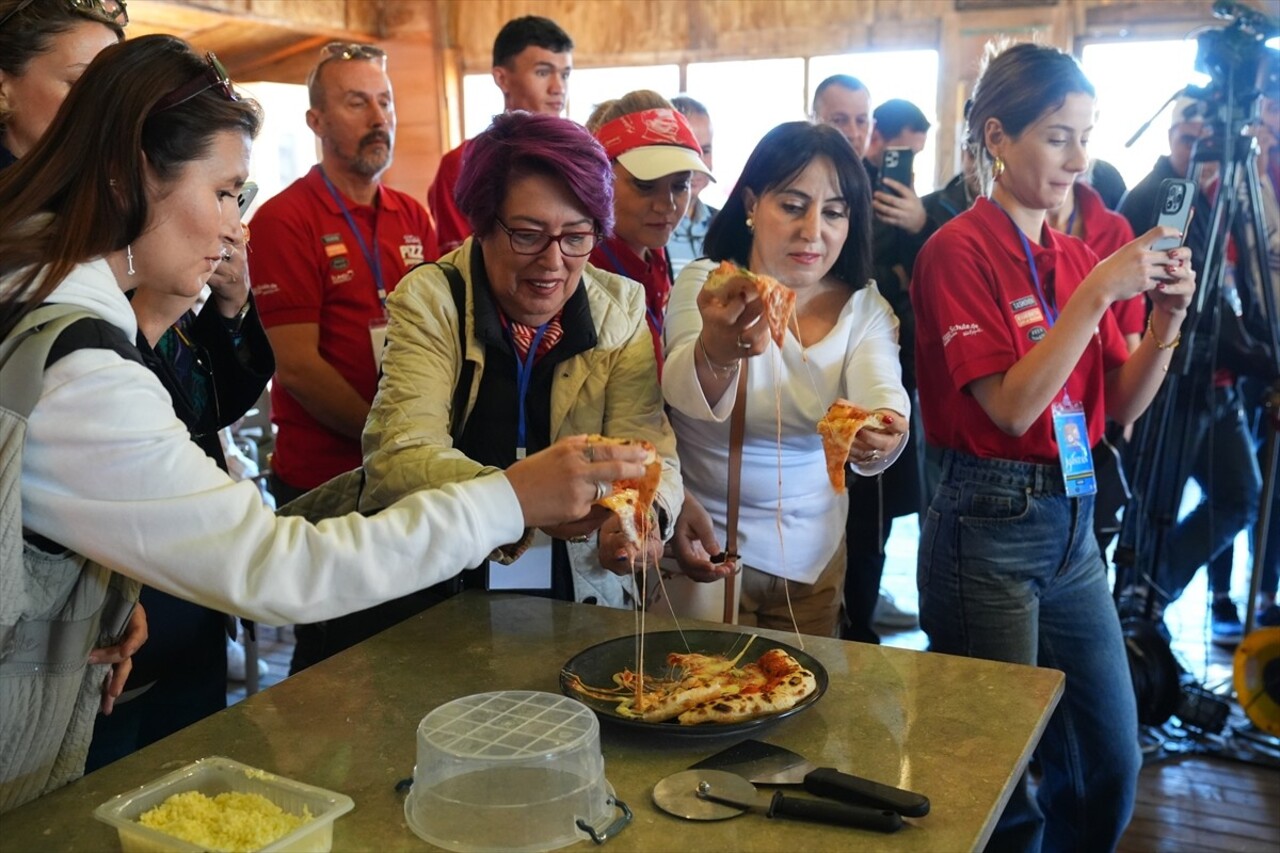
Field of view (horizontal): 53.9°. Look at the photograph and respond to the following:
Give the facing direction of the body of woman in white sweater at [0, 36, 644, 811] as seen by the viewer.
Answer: to the viewer's right

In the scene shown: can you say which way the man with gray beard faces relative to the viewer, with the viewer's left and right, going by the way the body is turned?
facing the viewer and to the right of the viewer

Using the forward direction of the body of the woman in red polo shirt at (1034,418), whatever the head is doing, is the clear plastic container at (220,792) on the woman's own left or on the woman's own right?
on the woman's own right

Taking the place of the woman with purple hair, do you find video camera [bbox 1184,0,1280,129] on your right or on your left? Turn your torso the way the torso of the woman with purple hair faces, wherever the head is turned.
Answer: on your left

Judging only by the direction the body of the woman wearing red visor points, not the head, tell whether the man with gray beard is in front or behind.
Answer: behind

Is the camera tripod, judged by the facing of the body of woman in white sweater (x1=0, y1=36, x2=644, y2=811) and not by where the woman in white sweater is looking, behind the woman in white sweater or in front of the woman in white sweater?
in front

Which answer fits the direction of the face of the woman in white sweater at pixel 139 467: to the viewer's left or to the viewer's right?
to the viewer's right

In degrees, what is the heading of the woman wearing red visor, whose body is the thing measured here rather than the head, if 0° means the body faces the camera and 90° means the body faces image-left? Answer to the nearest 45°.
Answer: approximately 315°

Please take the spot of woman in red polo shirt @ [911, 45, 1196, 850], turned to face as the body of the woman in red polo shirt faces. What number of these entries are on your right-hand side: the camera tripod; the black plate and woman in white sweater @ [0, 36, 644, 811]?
2

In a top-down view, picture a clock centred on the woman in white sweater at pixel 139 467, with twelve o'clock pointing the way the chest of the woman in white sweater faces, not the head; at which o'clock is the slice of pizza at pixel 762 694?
The slice of pizza is roughly at 12 o'clock from the woman in white sweater.

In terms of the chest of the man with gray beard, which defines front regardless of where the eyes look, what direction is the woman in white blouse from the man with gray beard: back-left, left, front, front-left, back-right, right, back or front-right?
front

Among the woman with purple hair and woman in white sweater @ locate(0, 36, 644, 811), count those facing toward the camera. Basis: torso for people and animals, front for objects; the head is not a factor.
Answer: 1
